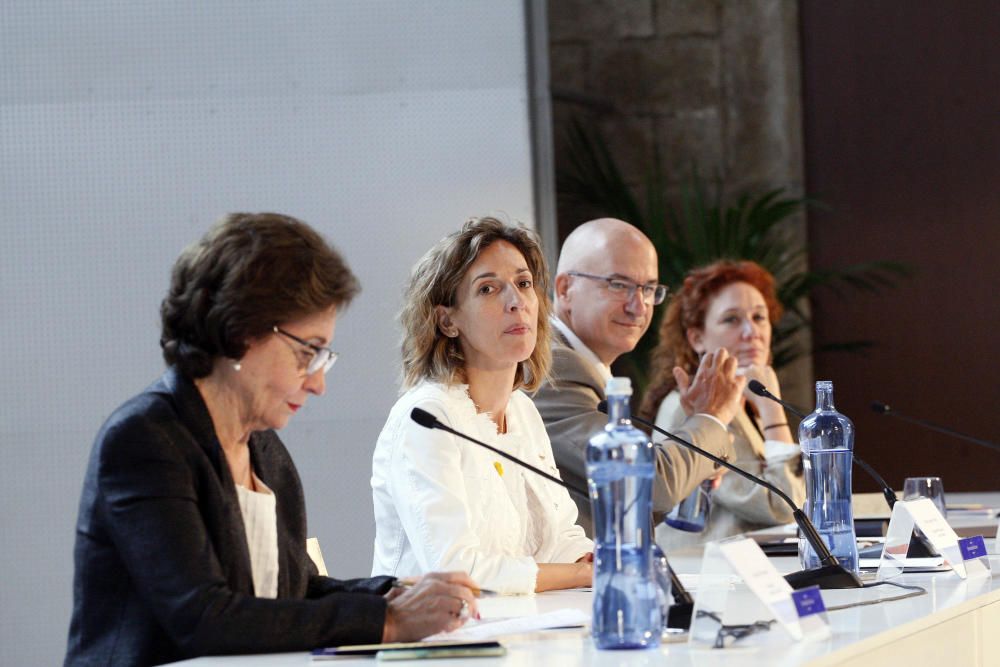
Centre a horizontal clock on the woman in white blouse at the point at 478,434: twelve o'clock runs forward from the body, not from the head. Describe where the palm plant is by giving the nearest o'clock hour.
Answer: The palm plant is roughly at 8 o'clock from the woman in white blouse.

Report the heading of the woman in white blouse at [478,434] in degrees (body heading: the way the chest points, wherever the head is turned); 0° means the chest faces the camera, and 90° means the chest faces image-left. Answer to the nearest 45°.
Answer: approximately 315°

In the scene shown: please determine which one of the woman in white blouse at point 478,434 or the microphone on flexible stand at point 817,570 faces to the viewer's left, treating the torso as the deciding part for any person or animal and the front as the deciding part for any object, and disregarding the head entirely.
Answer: the microphone on flexible stand

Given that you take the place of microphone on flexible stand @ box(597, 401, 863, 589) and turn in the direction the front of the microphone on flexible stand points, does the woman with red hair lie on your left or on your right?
on your right

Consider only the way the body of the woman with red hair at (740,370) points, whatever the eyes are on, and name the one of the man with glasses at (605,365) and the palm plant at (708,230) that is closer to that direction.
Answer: the man with glasses

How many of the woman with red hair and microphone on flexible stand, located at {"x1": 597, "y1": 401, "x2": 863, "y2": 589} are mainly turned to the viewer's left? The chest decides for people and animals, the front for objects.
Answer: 1

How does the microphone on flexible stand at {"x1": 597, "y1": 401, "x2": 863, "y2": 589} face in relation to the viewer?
to the viewer's left

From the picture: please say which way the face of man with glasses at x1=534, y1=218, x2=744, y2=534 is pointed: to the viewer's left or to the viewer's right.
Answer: to the viewer's right
